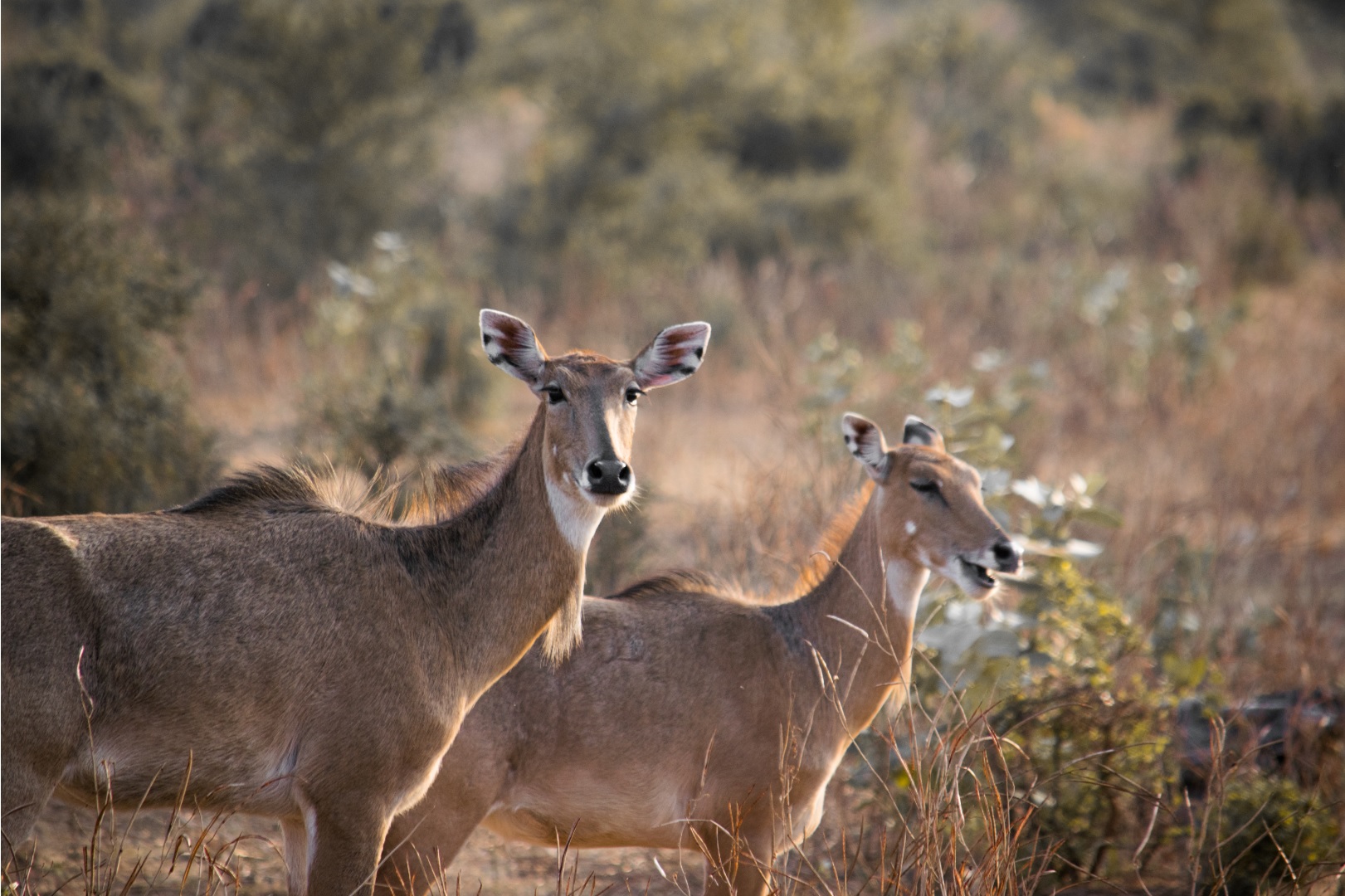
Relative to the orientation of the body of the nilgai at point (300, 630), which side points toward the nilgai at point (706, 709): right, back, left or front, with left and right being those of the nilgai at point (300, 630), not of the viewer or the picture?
front

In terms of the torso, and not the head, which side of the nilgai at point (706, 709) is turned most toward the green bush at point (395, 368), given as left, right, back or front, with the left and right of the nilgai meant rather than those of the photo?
left

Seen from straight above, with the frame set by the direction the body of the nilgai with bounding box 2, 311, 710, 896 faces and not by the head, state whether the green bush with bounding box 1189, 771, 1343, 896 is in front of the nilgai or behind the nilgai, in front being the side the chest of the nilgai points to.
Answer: in front

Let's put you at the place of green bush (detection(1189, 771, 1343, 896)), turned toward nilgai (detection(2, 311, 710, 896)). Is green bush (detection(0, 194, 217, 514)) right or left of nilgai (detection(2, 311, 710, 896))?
right

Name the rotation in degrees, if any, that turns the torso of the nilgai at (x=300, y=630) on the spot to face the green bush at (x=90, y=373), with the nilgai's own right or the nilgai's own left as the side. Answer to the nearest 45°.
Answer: approximately 90° to the nilgai's own left

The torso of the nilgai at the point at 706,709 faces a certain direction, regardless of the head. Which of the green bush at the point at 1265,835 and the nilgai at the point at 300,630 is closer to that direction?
the green bush

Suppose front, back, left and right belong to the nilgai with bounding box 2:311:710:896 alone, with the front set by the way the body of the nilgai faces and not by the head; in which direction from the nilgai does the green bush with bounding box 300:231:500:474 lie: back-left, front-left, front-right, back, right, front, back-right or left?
left

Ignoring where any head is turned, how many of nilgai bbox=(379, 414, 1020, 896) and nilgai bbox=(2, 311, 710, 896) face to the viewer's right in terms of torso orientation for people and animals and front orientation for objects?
2

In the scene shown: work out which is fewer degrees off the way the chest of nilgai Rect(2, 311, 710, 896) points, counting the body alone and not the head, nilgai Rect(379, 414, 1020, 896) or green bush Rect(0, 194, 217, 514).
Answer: the nilgai

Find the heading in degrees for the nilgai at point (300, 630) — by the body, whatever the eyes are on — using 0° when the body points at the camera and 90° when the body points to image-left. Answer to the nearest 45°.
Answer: approximately 270°

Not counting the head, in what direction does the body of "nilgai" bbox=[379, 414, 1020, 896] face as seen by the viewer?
to the viewer's right

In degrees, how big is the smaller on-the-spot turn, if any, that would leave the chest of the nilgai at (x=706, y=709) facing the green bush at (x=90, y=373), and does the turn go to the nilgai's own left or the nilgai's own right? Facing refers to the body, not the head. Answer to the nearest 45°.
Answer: approximately 135° to the nilgai's own left

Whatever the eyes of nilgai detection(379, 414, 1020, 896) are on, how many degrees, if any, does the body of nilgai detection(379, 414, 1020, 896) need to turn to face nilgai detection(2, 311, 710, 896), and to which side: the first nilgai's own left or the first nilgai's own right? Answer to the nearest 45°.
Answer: approximately 135° to the first nilgai's own right

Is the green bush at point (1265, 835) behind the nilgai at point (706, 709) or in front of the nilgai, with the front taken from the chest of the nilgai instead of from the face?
in front
